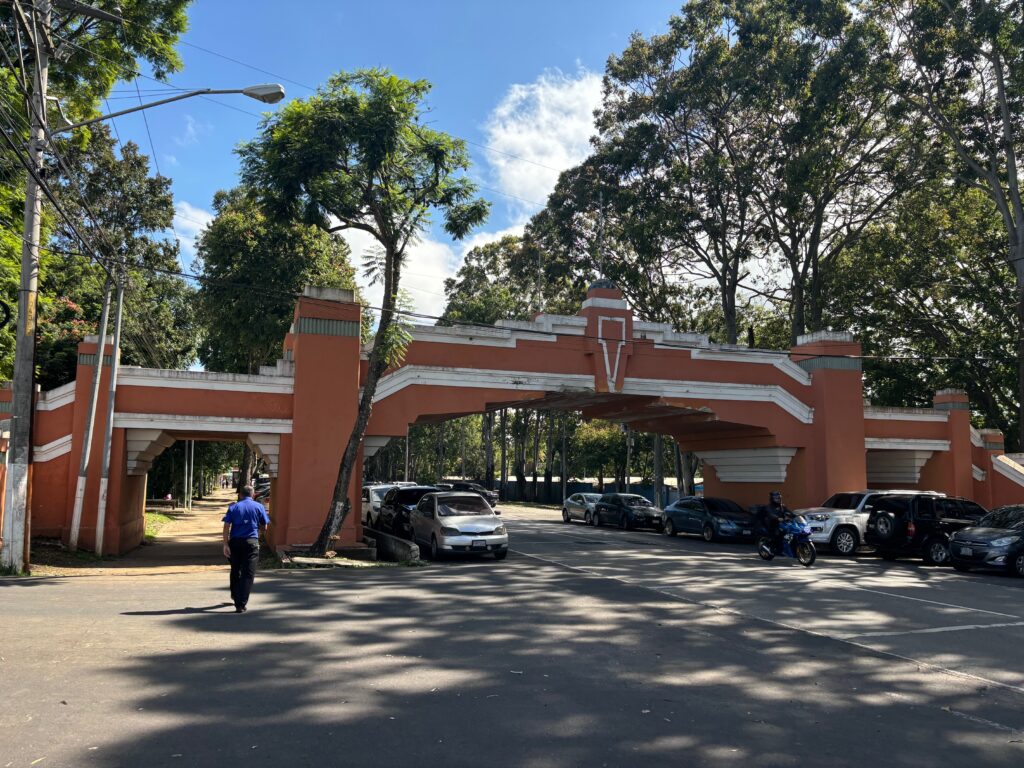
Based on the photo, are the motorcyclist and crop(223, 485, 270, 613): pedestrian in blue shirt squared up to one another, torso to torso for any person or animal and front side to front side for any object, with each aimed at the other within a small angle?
no

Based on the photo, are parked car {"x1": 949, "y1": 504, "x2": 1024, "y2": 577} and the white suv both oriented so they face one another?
no

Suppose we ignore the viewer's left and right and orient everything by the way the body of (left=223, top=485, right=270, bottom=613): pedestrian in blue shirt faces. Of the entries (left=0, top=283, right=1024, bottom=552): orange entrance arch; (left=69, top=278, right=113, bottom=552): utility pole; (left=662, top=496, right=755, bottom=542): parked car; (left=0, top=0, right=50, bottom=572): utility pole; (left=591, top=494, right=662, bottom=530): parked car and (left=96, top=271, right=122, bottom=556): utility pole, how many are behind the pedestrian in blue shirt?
0

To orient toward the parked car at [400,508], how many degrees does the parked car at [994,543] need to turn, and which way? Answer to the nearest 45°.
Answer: approximately 45° to its right

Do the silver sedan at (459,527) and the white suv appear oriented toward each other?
no

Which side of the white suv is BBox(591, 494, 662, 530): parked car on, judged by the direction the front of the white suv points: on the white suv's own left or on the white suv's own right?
on the white suv's own right

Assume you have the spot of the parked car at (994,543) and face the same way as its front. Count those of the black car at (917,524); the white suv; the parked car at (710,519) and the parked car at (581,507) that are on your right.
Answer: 4

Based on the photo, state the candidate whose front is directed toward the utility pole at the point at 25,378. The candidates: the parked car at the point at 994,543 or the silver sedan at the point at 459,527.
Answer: the parked car

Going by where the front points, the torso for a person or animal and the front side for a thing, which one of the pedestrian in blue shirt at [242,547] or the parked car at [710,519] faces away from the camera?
the pedestrian in blue shirt

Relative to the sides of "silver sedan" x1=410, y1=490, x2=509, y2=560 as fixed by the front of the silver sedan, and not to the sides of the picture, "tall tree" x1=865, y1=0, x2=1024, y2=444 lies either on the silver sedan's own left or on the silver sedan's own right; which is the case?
on the silver sedan's own left

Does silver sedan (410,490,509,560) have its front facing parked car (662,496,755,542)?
no

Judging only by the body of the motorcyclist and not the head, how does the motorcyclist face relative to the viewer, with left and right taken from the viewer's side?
facing the viewer and to the right of the viewer

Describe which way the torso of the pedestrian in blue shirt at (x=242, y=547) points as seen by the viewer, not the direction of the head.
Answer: away from the camera

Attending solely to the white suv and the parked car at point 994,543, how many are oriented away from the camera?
0

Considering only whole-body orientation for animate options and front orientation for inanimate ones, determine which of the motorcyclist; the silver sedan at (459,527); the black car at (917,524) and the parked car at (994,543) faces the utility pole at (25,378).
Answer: the parked car

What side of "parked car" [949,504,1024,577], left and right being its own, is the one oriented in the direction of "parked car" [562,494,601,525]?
right

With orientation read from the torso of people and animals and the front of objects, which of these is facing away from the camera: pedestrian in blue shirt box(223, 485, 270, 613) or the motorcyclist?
the pedestrian in blue shirt
